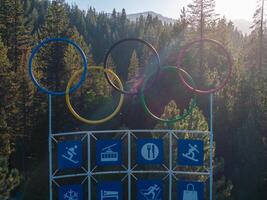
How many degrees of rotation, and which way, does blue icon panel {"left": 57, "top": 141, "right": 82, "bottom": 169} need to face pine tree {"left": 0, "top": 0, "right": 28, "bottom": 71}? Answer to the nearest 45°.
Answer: approximately 180°

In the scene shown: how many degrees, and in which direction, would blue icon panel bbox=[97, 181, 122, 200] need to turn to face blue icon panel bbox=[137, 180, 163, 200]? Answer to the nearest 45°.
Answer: approximately 90° to its left

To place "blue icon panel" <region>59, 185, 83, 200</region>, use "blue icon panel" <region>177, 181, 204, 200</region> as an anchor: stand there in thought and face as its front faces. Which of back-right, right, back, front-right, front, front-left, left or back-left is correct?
right

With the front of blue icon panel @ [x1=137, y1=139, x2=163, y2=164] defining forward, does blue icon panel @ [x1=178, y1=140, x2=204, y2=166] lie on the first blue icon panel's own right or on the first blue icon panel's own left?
on the first blue icon panel's own left

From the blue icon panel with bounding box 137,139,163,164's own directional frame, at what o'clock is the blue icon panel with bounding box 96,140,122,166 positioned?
the blue icon panel with bounding box 96,140,122,166 is roughly at 3 o'clock from the blue icon panel with bounding box 137,139,163,164.

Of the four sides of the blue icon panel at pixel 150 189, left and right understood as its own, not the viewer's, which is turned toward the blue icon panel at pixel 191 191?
left

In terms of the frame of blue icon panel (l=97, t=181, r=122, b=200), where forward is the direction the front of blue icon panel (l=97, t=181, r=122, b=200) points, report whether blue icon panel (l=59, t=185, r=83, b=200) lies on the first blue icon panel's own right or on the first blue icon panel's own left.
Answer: on the first blue icon panel's own right

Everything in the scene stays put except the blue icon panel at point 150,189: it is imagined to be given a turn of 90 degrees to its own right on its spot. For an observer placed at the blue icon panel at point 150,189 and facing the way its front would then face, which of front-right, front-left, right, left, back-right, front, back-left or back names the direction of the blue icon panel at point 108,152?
front

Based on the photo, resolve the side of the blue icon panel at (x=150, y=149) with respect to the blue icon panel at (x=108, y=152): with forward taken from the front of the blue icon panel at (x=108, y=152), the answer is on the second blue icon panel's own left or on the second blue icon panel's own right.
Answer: on the second blue icon panel's own left

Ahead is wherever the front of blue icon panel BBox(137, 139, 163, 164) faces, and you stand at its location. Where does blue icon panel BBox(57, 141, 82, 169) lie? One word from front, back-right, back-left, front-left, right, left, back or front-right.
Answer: right

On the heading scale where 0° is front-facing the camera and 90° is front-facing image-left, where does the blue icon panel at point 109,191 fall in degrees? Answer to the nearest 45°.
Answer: approximately 0°
